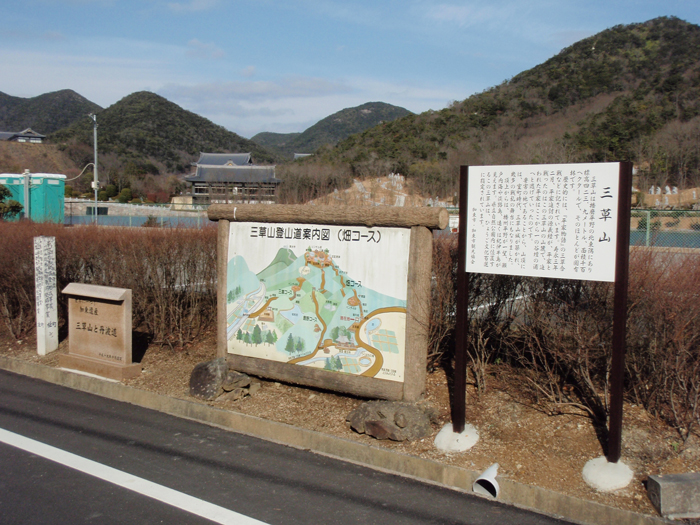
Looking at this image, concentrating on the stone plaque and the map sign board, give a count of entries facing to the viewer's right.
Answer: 0

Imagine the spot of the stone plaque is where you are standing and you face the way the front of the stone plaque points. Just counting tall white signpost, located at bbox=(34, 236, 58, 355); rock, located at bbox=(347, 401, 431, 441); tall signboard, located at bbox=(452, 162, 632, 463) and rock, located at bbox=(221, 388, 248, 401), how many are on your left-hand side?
3

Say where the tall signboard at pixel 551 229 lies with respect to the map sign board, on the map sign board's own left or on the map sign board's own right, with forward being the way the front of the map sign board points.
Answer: on the map sign board's own left

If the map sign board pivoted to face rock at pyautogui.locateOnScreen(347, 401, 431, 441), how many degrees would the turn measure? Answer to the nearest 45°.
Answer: approximately 90° to its left

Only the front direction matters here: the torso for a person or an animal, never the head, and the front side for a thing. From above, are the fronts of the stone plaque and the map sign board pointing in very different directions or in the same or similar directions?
same or similar directions

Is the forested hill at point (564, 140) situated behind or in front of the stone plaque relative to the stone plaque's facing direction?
behind

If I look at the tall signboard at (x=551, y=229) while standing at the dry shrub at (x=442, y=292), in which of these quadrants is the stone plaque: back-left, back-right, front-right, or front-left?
back-right

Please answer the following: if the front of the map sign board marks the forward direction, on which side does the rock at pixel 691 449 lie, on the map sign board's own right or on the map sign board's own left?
on the map sign board's own left

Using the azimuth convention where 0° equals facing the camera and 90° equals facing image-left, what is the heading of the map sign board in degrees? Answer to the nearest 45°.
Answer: approximately 45°

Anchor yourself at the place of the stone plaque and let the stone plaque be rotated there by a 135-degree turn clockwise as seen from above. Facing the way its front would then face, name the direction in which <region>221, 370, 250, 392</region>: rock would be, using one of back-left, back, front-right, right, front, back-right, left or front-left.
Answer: back-right

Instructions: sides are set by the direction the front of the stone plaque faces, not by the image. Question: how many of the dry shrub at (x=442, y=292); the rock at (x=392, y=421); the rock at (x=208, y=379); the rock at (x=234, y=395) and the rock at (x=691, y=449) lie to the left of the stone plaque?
5

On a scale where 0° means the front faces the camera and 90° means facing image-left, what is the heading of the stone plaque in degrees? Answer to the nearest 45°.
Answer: approximately 45°

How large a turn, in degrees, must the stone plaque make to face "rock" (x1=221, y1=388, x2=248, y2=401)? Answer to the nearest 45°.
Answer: approximately 90° to its left

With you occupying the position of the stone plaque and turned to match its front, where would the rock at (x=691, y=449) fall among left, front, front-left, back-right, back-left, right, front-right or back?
left

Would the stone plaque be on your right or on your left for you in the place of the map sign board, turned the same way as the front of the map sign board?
on your right
